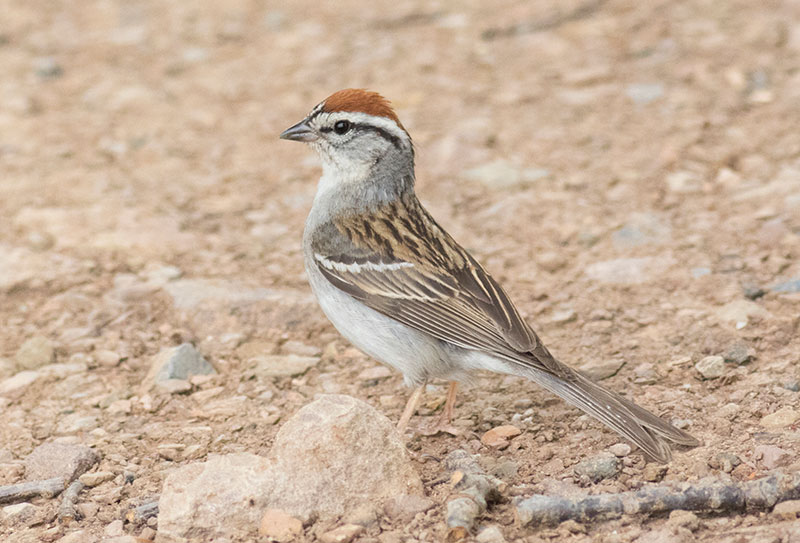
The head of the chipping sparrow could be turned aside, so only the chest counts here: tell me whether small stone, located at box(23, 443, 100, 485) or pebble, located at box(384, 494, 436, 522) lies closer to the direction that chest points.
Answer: the small stone

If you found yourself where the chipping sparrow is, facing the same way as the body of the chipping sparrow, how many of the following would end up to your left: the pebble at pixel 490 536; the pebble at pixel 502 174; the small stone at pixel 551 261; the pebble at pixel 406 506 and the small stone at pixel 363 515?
3

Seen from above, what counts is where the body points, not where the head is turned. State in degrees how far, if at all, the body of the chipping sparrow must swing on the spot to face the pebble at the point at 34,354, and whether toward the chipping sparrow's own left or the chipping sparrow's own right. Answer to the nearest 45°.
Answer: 0° — it already faces it

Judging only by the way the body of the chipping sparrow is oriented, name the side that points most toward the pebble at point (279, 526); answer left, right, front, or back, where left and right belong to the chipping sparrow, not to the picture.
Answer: left

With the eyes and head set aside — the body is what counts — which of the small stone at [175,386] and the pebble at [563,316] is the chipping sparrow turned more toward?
the small stone

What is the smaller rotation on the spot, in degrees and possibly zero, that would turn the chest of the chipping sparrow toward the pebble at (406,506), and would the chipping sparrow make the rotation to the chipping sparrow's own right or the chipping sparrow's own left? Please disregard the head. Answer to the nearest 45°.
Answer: approximately 90° to the chipping sparrow's own left

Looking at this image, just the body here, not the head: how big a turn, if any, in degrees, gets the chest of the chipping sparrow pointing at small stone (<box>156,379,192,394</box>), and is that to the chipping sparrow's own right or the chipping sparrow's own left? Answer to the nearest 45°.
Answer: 0° — it already faces it

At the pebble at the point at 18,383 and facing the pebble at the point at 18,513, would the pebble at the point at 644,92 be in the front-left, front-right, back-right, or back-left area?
back-left

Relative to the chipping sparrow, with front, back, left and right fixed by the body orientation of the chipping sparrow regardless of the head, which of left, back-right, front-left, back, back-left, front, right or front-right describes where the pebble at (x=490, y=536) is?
left

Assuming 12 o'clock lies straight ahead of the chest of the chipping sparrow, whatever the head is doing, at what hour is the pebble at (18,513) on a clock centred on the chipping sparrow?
The pebble is roughly at 11 o'clock from the chipping sparrow.

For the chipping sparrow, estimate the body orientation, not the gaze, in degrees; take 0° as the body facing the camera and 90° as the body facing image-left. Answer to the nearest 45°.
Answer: approximately 90°

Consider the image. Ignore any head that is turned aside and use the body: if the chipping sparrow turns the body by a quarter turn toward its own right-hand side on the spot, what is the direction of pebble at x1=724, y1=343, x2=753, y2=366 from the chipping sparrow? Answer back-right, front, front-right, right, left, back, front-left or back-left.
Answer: right

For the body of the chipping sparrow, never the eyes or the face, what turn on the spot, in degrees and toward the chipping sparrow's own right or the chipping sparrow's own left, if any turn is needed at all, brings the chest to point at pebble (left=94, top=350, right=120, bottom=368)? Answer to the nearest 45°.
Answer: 0° — it already faces it

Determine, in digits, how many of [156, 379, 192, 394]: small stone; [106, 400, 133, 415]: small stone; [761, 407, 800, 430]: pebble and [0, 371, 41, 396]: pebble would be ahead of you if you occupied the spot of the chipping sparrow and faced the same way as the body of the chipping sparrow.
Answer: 3

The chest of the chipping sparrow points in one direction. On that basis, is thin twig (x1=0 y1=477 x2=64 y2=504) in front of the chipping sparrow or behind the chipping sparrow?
in front
